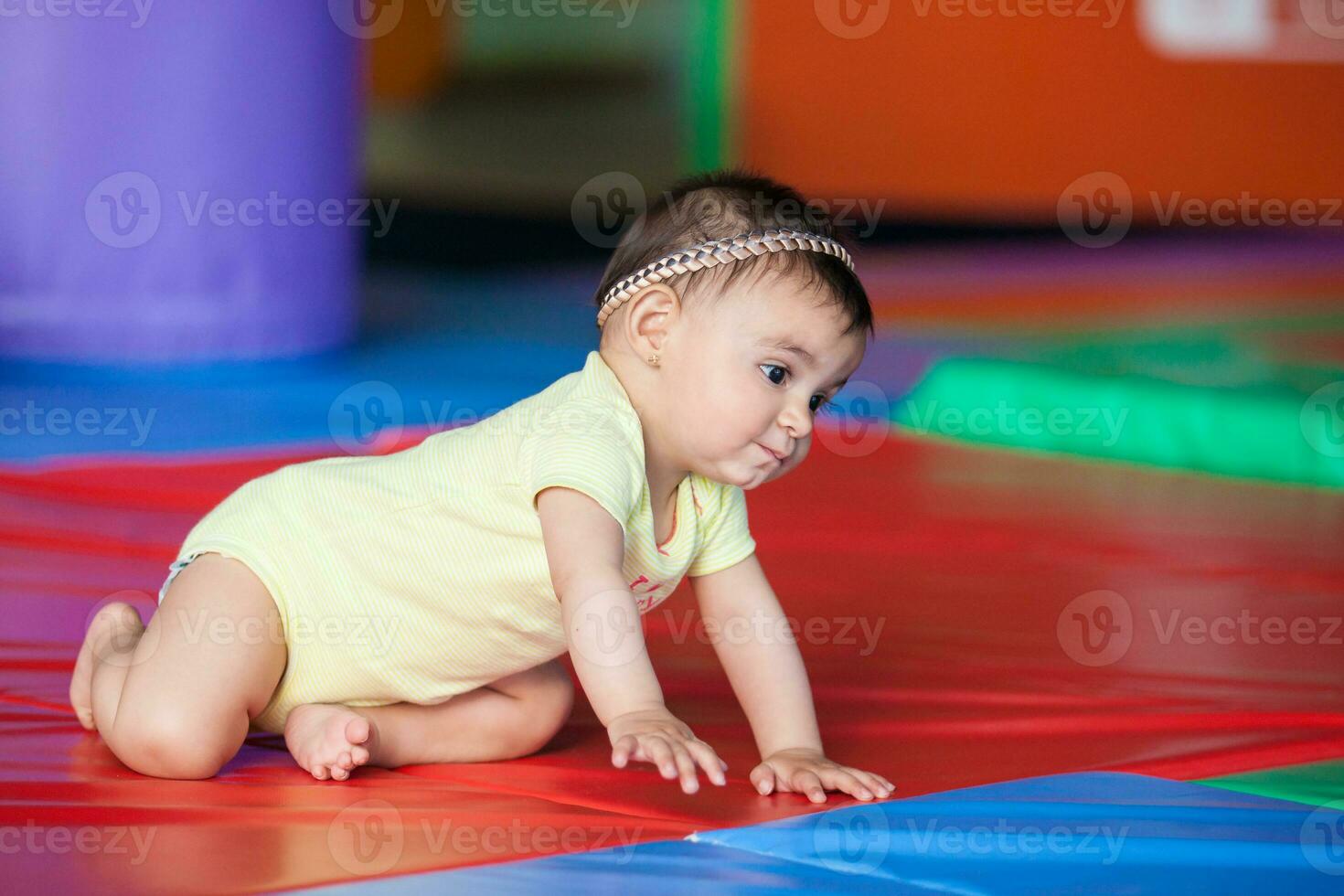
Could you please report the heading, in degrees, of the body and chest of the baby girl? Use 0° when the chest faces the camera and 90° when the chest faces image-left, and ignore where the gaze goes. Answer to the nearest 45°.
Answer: approximately 315°

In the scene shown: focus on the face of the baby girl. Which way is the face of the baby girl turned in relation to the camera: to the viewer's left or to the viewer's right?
to the viewer's right

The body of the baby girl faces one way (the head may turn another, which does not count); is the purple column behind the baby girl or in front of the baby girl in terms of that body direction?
behind
